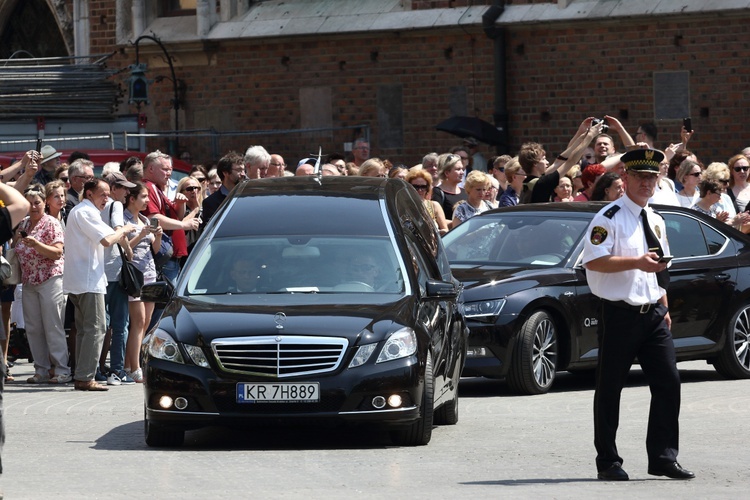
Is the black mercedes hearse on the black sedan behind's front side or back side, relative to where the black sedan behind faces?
on the front side

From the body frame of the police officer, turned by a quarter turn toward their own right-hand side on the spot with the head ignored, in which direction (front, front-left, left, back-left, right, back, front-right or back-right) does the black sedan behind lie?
back-right

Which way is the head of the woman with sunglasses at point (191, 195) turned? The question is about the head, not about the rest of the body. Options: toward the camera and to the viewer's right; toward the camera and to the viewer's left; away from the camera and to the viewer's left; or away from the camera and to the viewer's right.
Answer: toward the camera and to the viewer's right

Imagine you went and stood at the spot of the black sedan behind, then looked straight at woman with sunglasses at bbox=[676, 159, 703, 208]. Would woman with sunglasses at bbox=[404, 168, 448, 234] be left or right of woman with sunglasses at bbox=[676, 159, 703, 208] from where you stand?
left

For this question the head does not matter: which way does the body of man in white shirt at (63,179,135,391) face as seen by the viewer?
to the viewer's right

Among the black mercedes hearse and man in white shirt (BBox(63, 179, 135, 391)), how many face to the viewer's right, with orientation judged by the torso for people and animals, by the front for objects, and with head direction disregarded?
1

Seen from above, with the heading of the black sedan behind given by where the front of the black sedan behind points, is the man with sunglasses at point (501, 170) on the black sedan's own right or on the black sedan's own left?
on the black sedan's own right

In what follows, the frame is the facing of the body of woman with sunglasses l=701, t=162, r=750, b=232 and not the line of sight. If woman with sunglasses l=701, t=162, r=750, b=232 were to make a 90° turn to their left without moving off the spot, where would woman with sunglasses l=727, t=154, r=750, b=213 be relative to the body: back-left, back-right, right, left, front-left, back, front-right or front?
front-left
